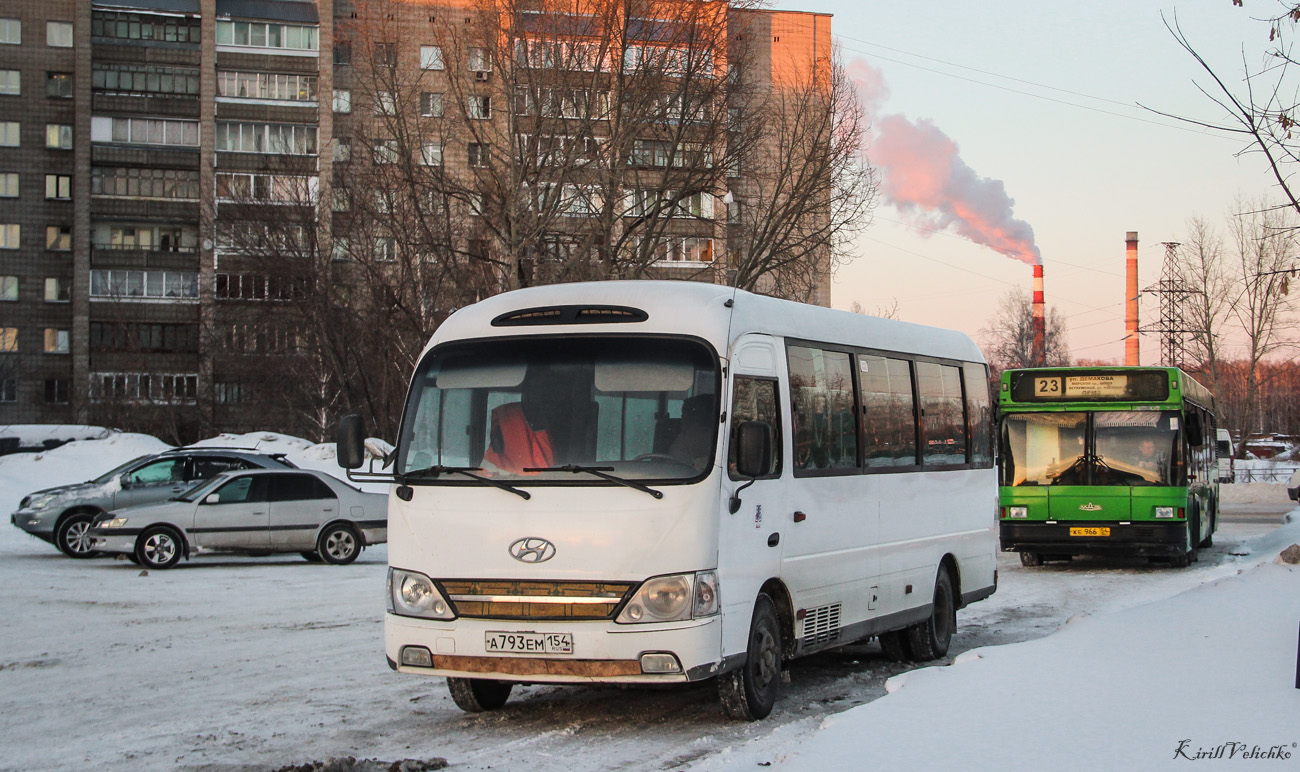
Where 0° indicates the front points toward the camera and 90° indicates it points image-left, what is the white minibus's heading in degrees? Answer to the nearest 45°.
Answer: approximately 45°

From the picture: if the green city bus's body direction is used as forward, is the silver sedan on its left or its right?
on its right

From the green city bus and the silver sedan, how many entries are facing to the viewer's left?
1

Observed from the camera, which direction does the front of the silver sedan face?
facing to the left of the viewer

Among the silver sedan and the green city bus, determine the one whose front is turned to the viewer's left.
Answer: the silver sedan

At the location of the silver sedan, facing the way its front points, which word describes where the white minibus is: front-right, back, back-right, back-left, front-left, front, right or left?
left
